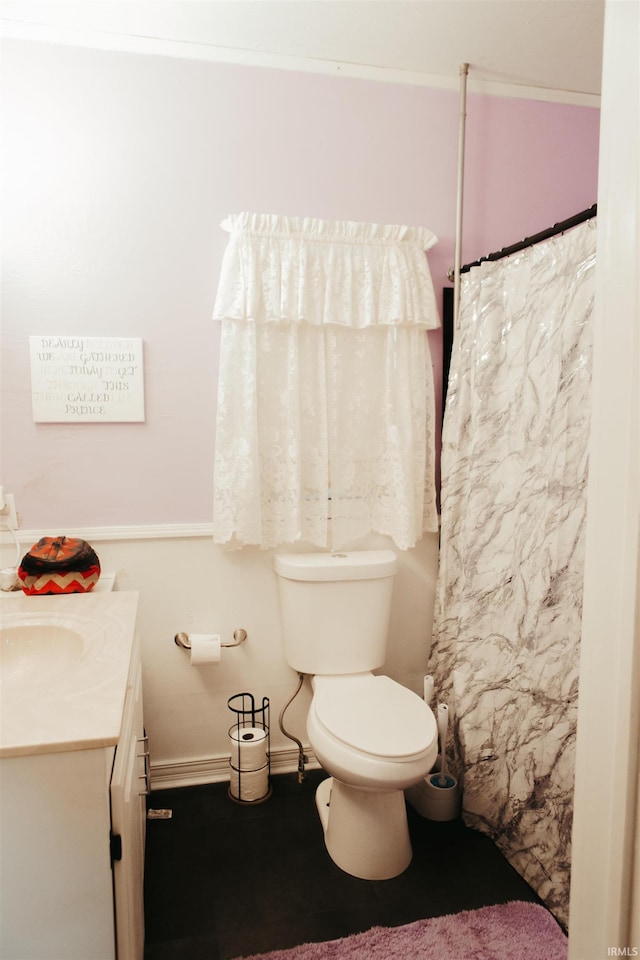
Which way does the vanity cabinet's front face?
to the viewer's right

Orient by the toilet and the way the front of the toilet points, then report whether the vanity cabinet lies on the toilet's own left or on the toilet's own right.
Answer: on the toilet's own right

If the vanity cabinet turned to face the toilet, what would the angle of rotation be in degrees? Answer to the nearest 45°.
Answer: approximately 45° to its left

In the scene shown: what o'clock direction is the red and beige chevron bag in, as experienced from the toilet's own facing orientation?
The red and beige chevron bag is roughly at 4 o'clock from the toilet.

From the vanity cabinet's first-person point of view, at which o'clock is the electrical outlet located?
The electrical outlet is roughly at 9 o'clock from the vanity cabinet.

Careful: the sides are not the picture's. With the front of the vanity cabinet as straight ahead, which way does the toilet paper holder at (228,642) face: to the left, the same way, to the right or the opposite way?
to the right

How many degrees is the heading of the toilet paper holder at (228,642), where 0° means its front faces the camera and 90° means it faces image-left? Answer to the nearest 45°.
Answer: approximately 0°

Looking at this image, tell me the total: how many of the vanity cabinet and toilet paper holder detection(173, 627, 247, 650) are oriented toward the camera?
1

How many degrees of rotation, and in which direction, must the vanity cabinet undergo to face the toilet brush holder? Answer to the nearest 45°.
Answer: approximately 45° to its left
